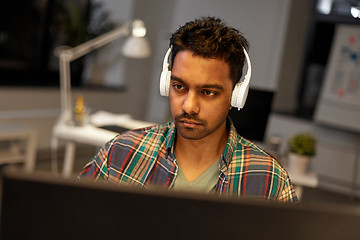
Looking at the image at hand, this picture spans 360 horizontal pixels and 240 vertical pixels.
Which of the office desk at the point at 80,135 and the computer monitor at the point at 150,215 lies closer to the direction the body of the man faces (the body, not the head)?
the computer monitor

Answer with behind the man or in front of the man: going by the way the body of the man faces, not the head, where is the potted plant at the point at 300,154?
behind

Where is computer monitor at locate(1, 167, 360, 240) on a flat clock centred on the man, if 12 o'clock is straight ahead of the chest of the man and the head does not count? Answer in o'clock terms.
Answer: The computer monitor is roughly at 12 o'clock from the man.

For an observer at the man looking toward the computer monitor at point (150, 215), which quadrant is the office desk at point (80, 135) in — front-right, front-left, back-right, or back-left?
back-right

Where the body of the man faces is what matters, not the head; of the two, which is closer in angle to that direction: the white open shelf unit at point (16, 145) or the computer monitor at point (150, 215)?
the computer monitor

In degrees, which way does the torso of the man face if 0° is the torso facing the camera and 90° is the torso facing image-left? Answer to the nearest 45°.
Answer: approximately 0°

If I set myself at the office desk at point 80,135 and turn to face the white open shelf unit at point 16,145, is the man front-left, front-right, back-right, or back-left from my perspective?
back-left

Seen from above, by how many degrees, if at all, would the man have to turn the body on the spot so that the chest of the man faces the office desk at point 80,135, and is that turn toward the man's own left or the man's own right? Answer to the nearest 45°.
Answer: approximately 180°

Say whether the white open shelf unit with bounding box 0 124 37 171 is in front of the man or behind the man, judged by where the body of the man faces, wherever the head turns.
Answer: behind
